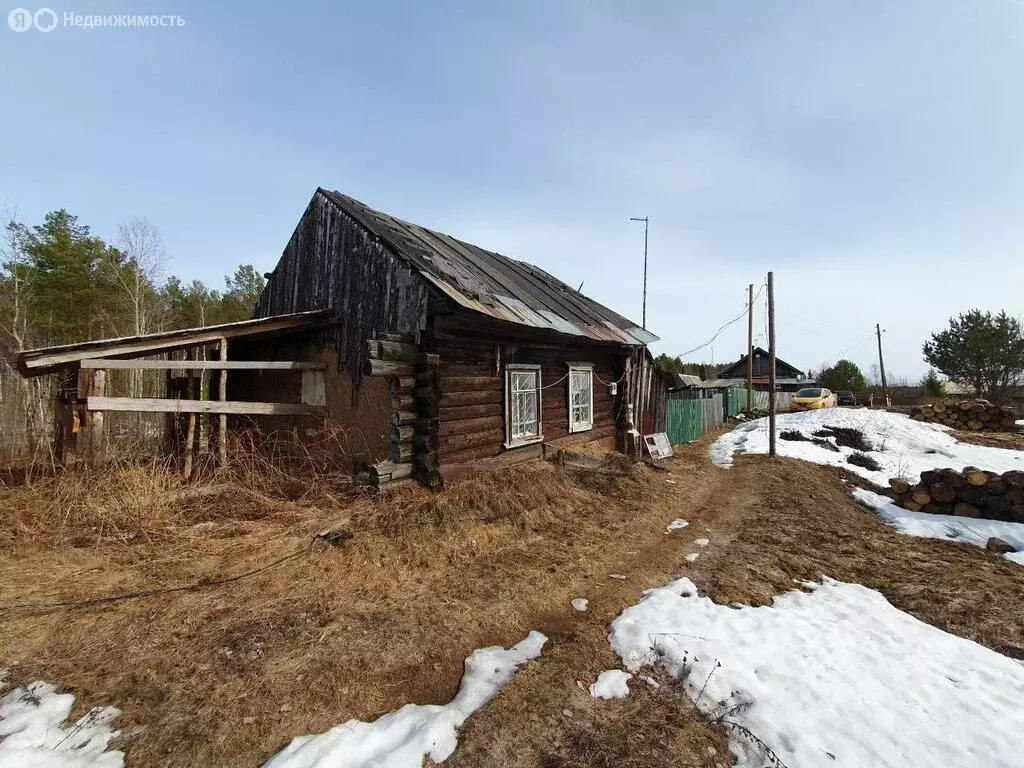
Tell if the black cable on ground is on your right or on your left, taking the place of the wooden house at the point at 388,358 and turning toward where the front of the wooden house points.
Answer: on your right

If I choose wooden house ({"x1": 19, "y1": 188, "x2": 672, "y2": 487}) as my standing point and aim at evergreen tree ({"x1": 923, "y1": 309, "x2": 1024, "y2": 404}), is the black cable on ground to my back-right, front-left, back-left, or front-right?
back-right

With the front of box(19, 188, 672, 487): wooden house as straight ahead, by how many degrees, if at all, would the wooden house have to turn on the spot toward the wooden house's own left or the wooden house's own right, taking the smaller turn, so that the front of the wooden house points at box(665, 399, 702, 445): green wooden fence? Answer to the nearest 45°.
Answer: approximately 90° to the wooden house's own left

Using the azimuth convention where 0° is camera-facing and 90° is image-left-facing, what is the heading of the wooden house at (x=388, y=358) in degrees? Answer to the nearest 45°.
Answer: approximately 315°

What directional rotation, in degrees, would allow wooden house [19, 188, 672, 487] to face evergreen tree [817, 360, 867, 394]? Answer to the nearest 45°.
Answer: approximately 90° to its left
